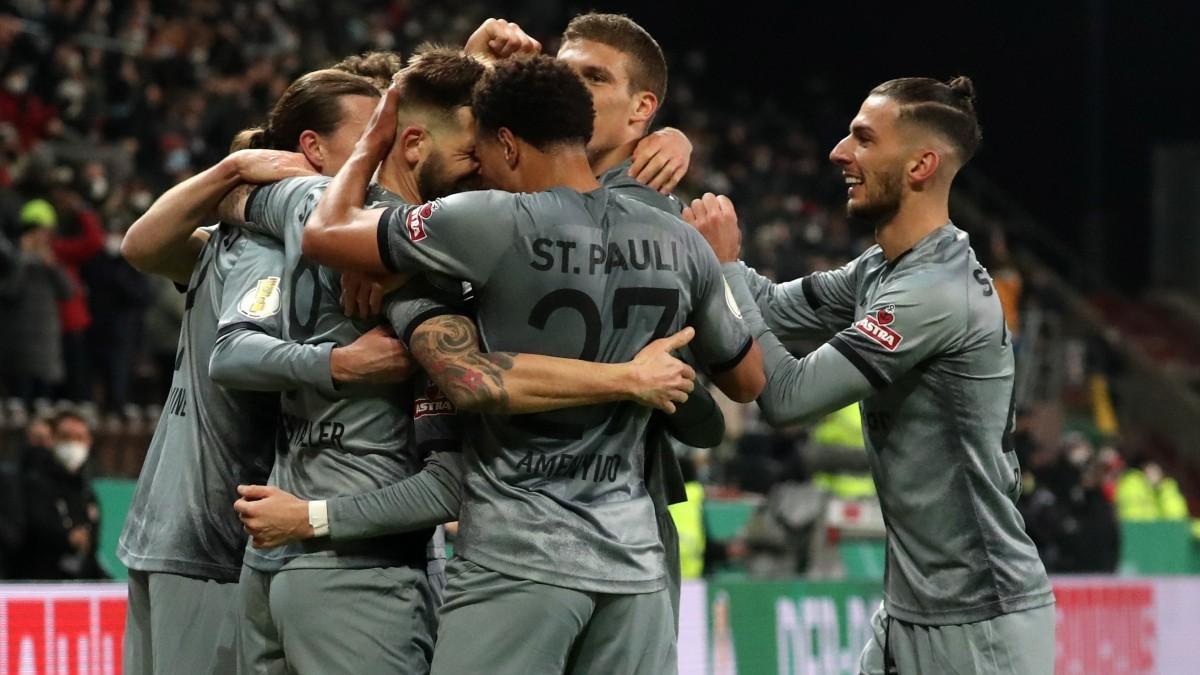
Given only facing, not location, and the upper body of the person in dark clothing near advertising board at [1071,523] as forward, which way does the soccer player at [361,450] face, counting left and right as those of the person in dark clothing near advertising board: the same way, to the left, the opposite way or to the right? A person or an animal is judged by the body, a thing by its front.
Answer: the opposite way

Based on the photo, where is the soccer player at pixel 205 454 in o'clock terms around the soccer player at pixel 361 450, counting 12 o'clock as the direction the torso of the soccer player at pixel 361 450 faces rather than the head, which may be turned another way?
the soccer player at pixel 205 454 is roughly at 9 o'clock from the soccer player at pixel 361 450.

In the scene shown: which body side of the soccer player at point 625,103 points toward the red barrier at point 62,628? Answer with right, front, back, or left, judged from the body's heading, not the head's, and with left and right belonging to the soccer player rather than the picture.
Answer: right

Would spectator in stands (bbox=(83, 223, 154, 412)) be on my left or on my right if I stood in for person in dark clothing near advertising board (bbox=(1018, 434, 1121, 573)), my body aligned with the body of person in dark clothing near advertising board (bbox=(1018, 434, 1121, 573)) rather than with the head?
on my right

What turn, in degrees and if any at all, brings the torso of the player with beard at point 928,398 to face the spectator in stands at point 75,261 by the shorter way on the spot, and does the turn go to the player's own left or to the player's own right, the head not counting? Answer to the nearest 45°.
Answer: approximately 45° to the player's own right

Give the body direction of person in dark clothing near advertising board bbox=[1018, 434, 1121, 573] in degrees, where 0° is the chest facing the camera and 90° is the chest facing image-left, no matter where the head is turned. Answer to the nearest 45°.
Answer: approximately 0°

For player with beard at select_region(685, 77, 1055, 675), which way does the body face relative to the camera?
to the viewer's left

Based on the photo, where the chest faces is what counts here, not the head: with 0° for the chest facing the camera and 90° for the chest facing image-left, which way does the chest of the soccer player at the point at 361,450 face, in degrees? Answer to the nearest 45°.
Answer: approximately 225°

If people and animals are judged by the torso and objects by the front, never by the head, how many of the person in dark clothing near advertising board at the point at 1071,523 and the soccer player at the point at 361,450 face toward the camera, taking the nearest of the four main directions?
1
